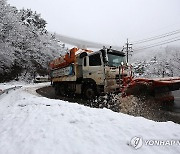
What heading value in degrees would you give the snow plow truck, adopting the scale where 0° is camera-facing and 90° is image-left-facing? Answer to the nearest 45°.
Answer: approximately 315°
